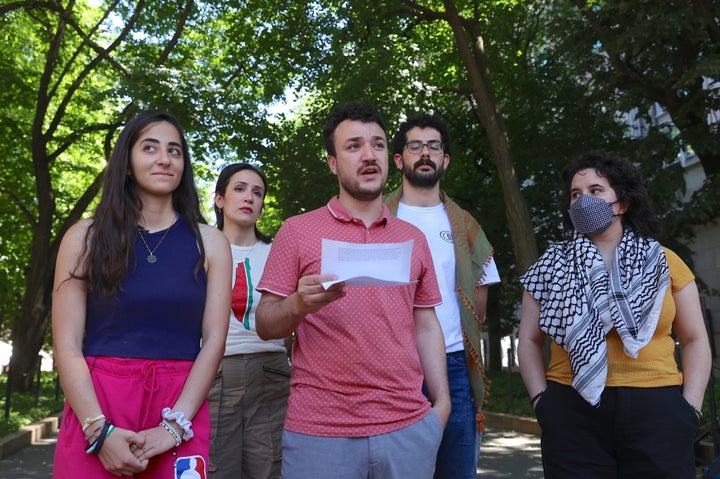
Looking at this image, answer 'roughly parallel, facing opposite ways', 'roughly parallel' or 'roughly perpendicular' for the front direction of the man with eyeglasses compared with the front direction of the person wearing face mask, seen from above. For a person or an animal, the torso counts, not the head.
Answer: roughly parallel

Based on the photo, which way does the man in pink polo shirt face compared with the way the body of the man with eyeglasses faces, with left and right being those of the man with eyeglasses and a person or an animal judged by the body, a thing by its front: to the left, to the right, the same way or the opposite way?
the same way

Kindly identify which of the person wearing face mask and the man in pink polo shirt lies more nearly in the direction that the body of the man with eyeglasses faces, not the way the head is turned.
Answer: the man in pink polo shirt

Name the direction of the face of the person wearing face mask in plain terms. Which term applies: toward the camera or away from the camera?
toward the camera

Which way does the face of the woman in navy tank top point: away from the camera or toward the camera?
toward the camera

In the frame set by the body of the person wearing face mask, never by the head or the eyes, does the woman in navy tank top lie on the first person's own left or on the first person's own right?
on the first person's own right

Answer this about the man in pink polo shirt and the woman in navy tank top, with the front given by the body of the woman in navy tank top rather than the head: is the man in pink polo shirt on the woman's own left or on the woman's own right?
on the woman's own left

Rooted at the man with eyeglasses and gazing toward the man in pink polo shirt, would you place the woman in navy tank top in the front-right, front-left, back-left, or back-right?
front-right

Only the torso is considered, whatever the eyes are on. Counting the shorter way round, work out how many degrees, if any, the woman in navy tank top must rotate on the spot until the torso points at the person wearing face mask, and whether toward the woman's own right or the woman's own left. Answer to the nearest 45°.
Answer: approximately 90° to the woman's own left

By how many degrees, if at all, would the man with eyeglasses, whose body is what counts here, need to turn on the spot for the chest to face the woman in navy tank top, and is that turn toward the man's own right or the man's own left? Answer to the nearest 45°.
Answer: approximately 45° to the man's own right

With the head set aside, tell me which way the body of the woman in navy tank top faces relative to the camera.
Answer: toward the camera

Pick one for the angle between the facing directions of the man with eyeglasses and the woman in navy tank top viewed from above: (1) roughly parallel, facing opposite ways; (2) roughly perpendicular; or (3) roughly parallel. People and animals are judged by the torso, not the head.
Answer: roughly parallel

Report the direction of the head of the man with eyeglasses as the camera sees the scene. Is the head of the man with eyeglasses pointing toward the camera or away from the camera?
toward the camera

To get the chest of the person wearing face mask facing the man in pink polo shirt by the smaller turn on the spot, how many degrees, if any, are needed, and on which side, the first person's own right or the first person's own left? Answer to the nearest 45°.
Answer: approximately 45° to the first person's own right

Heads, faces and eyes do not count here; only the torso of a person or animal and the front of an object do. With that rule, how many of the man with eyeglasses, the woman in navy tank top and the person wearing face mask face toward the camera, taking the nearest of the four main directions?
3

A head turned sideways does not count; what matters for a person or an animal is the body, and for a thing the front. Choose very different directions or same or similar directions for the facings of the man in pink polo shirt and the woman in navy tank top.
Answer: same or similar directions

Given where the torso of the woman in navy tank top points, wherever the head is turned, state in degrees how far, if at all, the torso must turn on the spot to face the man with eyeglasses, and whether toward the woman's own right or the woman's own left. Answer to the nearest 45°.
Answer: approximately 135° to the woman's own left

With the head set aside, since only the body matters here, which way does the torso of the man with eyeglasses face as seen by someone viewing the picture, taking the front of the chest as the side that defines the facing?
toward the camera
